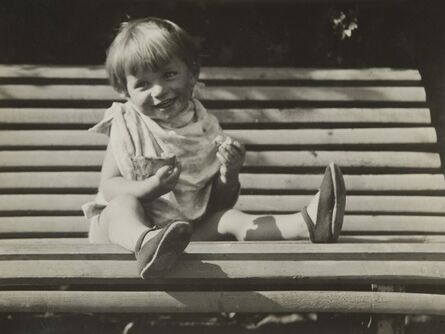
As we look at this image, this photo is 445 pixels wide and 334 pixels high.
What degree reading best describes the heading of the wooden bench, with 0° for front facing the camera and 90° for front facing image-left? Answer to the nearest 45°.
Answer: approximately 0°
